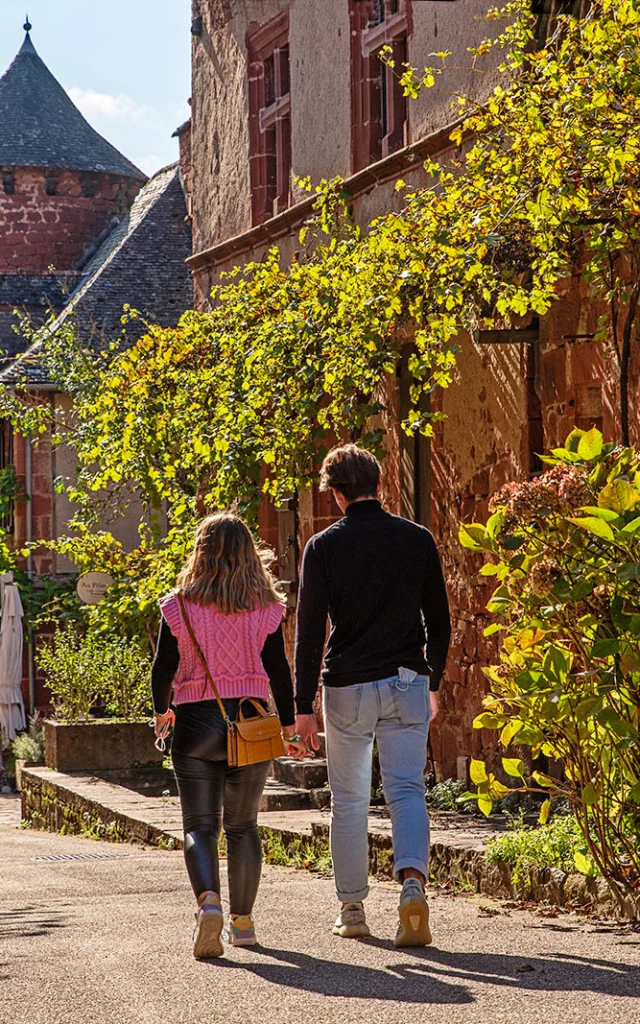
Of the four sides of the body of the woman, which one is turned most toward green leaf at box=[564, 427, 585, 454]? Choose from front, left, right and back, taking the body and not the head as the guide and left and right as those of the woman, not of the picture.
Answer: right

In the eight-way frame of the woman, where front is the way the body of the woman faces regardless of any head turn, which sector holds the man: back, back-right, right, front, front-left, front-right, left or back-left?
right

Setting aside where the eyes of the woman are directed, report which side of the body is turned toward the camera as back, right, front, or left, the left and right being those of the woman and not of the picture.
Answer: back

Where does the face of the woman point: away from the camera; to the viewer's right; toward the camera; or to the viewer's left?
away from the camera

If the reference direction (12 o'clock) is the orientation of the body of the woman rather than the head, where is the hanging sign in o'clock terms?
The hanging sign is roughly at 12 o'clock from the woman.

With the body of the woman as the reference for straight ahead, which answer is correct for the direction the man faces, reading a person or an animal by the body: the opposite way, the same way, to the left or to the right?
the same way

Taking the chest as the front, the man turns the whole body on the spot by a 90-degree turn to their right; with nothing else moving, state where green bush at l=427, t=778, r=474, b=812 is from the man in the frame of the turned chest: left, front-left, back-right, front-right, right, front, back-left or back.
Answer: left

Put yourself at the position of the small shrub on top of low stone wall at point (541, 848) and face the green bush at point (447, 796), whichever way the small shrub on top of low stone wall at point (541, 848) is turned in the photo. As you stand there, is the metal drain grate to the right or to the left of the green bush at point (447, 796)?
left

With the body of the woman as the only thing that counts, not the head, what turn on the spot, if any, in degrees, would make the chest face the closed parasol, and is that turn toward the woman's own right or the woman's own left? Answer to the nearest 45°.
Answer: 0° — they already face it

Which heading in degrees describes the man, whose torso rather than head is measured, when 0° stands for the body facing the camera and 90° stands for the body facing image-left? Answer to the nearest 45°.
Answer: approximately 180°

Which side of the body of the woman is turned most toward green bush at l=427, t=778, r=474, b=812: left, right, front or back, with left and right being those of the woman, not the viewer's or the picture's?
front

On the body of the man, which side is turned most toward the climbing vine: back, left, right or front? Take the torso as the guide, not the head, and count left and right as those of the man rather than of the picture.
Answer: front
